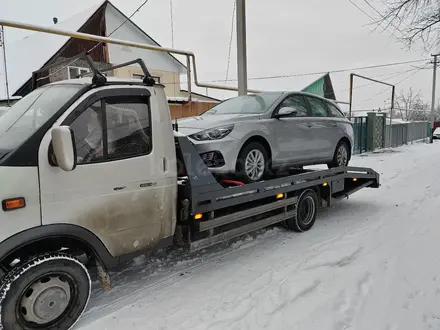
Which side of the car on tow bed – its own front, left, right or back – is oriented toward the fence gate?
back

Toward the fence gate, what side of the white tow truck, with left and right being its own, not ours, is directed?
back

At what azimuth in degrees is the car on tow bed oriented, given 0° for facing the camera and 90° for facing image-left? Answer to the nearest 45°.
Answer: approximately 45°

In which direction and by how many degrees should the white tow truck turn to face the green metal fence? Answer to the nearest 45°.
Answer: approximately 180°

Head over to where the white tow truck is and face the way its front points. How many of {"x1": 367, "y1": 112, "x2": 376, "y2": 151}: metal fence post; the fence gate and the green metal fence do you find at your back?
3

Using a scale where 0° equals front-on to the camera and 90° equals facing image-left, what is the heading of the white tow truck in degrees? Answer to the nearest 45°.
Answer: approximately 45°

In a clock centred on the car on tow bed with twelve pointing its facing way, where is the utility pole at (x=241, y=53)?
The utility pole is roughly at 4 o'clock from the car on tow bed.

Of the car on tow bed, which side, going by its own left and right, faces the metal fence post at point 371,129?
back
